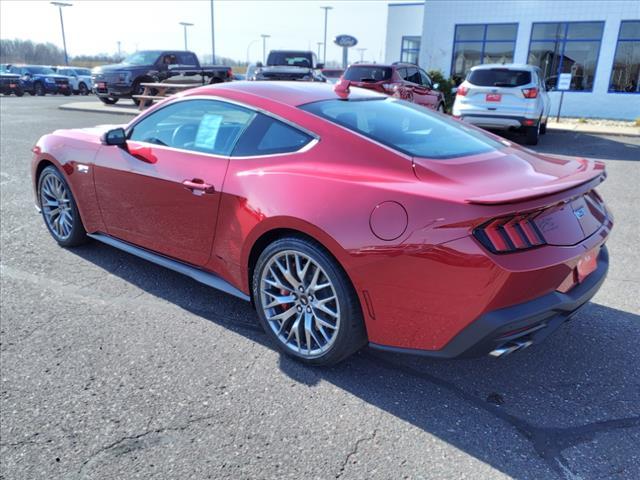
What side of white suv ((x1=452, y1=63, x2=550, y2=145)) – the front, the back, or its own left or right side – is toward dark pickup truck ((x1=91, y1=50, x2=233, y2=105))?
left

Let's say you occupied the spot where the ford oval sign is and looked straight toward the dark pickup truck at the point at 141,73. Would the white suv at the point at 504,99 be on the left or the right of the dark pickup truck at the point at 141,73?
left

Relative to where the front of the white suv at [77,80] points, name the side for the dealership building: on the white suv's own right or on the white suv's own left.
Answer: on the white suv's own left

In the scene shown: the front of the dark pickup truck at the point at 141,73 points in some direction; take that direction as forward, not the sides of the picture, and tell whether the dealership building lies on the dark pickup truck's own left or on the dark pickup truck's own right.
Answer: on the dark pickup truck's own left

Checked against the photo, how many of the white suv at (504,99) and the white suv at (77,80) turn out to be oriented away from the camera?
1

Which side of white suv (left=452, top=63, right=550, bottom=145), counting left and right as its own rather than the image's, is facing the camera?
back

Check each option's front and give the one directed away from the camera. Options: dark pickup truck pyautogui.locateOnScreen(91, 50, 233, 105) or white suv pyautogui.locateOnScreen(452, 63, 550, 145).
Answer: the white suv

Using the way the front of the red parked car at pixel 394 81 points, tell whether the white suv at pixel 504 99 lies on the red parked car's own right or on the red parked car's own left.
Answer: on the red parked car's own right

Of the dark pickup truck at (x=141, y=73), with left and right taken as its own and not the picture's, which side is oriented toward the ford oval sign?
back

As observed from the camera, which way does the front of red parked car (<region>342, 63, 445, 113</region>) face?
facing away from the viewer and to the right of the viewer

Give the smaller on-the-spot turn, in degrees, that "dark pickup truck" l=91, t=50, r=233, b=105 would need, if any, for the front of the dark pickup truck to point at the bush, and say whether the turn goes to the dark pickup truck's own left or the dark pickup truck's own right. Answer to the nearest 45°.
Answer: approximately 135° to the dark pickup truck's own left

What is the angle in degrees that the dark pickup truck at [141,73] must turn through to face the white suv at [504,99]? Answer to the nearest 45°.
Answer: approximately 90° to its left

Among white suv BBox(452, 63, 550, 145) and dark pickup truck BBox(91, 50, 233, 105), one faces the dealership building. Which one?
the white suv

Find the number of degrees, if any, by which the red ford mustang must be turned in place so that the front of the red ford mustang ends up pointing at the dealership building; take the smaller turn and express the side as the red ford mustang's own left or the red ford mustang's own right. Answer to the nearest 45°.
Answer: approximately 90° to the red ford mustang's own right

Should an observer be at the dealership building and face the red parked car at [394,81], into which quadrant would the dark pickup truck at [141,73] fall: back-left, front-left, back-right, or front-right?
front-right

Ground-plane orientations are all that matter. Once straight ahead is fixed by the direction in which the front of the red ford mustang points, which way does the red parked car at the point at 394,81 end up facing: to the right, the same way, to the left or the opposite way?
to the right

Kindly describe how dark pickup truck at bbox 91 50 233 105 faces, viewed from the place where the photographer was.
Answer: facing the viewer and to the left of the viewer

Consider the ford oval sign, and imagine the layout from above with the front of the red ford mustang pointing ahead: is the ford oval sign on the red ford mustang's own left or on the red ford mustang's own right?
on the red ford mustang's own right

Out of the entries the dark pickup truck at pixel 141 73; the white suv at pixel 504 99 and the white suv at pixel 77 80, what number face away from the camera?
1

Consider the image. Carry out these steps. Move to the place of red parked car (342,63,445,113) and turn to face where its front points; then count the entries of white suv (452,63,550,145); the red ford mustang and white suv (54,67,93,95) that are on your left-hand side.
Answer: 1

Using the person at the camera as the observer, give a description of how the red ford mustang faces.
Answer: facing away from the viewer and to the left of the viewer
